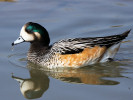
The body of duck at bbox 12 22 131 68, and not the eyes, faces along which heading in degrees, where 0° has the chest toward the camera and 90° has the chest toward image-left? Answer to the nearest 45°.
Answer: approximately 90°
